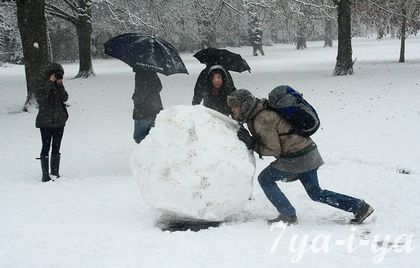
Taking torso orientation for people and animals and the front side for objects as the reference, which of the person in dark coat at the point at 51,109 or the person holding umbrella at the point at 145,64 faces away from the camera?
the person holding umbrella

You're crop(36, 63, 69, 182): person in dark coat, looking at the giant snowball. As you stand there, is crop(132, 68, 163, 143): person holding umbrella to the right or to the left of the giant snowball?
left

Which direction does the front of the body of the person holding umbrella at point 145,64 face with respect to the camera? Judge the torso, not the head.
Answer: away from the camera

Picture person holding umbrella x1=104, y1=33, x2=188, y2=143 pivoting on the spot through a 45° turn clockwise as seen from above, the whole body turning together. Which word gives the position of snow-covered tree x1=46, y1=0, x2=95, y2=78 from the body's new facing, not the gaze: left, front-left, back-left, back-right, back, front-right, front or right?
front-left

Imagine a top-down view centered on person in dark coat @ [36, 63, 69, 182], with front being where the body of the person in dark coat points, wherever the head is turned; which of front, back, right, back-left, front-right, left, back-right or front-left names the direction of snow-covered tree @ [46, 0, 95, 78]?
back-left

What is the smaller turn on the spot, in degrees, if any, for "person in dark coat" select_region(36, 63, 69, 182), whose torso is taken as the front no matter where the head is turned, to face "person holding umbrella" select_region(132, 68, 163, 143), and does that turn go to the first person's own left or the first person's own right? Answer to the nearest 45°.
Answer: approximately 45° to the first person's own left

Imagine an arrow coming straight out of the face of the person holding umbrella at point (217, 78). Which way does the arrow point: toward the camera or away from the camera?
toward the camera

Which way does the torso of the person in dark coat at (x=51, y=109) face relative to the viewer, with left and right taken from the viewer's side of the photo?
facing the viewer and to the right of the viewer

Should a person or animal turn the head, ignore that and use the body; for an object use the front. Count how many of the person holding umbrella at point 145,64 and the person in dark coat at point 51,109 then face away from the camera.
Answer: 1

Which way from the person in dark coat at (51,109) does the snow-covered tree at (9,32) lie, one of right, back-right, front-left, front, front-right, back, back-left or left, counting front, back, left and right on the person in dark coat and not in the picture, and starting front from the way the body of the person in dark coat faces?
back-left

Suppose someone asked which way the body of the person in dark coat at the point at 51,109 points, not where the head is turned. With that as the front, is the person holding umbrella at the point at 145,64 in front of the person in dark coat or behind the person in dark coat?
in front

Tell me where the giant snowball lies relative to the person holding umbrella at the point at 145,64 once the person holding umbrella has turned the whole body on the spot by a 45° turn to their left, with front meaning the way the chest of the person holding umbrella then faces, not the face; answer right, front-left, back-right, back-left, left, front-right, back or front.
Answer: back-left

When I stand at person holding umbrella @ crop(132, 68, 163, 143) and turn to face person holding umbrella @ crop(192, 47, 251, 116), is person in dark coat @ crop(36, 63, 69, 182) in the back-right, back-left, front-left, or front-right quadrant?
back-right
